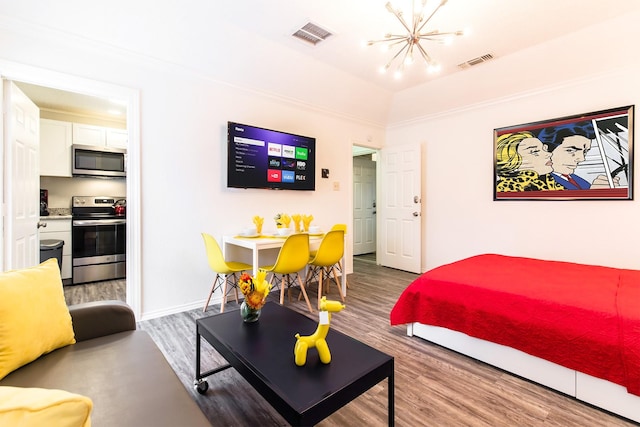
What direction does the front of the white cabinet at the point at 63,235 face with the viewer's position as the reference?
facing the viewer

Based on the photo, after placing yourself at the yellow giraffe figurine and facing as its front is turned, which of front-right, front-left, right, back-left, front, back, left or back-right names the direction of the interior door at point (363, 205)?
left

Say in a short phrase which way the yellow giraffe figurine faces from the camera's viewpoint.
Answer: facing to the right of the viewer

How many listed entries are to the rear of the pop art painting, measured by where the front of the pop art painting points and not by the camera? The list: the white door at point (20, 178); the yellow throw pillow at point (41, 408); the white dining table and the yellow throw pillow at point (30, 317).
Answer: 0

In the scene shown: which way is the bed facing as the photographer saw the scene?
facing away from the viewer and to the left of the viewer

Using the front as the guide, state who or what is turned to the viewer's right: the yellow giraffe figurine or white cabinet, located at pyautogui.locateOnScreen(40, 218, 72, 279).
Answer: the yellow giraffe figurine

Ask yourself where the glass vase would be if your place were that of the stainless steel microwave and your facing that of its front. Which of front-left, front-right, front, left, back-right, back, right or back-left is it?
front

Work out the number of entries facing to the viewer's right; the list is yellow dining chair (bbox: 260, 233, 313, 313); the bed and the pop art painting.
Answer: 0

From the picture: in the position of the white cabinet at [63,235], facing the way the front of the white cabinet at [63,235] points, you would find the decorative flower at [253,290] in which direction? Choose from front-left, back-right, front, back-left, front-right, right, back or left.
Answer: front

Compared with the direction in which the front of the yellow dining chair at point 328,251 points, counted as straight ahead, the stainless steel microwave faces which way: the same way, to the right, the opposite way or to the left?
the opposite way

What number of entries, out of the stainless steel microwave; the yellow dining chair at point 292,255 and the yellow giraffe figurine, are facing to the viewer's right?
1

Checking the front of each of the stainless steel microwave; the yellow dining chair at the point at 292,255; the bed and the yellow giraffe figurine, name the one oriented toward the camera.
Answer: the stainless steel microwave

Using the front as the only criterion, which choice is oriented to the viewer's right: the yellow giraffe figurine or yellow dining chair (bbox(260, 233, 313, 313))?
the yellow giraffe figurine

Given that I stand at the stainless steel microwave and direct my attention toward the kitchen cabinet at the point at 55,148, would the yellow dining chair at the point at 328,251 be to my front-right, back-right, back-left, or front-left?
back-left

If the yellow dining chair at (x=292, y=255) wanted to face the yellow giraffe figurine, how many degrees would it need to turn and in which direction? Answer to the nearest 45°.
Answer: approximately 135° to its left

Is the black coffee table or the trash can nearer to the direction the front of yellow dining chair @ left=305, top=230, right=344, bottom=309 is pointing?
the trash can

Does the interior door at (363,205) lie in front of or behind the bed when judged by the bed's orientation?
in front

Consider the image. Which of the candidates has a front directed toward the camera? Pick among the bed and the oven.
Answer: the oven

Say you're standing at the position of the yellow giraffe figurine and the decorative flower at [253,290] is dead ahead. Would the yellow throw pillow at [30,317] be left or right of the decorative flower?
left
